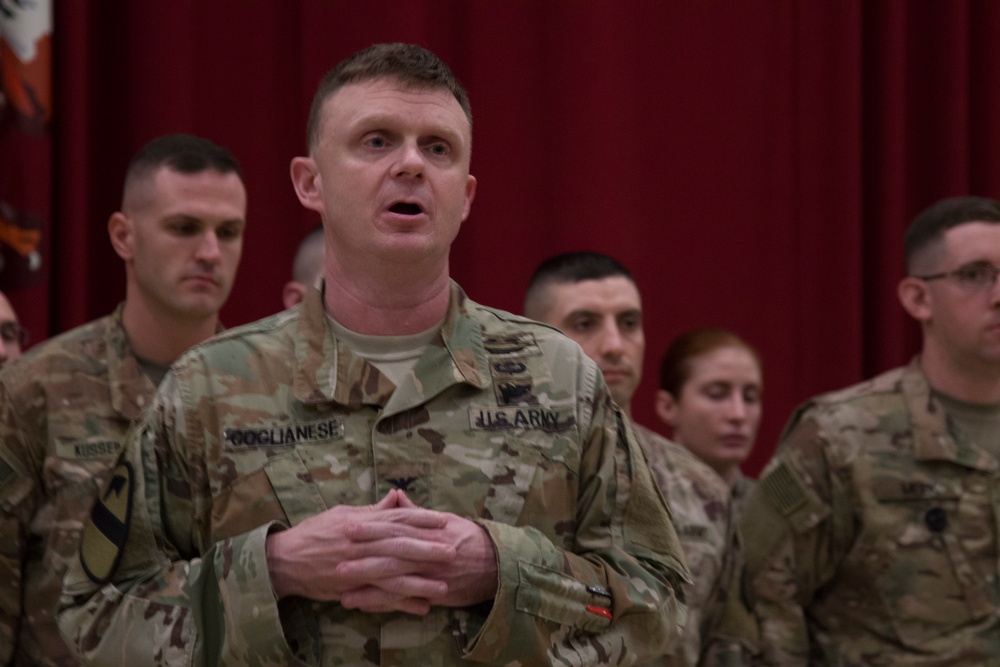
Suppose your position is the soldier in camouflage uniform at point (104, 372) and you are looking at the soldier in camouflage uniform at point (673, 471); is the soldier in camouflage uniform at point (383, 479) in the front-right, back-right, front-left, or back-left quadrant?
front-right

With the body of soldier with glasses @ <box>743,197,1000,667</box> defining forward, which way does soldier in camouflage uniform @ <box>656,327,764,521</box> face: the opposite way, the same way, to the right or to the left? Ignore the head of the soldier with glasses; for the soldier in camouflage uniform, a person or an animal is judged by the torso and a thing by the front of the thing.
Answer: the same way

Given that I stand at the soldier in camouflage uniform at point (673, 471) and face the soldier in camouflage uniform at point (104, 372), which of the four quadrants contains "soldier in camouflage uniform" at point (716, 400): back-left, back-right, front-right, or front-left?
back-right

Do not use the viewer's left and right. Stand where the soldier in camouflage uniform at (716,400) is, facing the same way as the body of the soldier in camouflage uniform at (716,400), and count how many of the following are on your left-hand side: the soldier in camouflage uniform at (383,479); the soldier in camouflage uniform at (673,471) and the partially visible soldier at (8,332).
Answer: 0

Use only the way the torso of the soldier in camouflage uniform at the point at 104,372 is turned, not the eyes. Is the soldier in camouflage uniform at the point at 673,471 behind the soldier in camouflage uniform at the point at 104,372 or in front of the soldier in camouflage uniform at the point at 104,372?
in front

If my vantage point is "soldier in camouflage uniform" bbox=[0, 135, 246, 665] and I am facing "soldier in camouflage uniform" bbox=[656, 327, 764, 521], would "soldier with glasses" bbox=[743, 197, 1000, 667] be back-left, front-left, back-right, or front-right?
front-right

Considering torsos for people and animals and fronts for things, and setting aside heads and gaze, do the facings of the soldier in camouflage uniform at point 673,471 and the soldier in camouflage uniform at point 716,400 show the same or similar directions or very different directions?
same or similar directions

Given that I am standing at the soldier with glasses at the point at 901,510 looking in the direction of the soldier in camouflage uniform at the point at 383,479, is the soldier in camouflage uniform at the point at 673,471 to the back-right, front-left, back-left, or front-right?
front-right

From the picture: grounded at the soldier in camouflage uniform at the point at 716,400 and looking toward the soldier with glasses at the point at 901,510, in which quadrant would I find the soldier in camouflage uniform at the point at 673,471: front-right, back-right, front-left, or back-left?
front-right

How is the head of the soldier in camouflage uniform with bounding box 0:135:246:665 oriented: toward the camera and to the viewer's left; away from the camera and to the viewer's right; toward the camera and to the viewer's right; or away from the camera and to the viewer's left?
toward the camera and to the viewer's right

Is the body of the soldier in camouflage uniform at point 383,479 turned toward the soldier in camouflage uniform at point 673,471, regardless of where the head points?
no

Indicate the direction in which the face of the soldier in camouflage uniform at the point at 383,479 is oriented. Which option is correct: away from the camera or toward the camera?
toward the camera

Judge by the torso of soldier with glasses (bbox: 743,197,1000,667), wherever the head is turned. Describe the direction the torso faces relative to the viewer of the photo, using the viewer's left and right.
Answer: facing the viewer and to the right of the viewer

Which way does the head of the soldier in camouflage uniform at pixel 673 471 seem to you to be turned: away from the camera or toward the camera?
toward the camera

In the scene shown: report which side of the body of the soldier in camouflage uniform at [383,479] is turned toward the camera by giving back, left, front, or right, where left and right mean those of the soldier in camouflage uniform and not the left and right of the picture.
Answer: front
